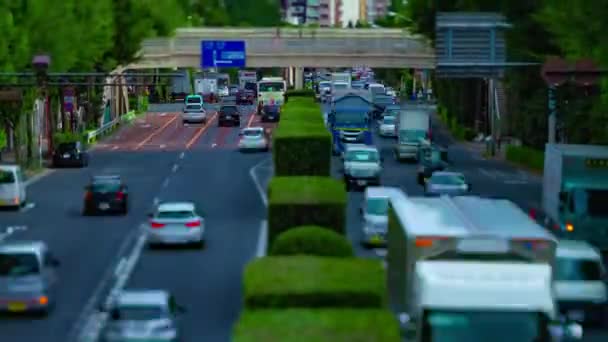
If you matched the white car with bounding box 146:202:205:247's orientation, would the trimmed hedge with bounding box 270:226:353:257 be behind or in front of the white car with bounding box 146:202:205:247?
behind

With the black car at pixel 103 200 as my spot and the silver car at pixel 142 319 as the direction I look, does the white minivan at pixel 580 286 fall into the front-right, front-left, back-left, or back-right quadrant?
front-left

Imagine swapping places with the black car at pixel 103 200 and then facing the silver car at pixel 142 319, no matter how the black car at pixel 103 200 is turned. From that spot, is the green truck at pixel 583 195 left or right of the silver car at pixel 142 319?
left

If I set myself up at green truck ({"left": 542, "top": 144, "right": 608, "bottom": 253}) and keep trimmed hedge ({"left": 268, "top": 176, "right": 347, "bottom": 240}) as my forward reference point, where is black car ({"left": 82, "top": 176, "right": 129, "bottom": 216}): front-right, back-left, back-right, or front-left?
front-right

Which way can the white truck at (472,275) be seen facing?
toward the camera

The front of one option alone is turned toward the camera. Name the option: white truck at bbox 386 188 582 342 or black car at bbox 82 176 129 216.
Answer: the white truck

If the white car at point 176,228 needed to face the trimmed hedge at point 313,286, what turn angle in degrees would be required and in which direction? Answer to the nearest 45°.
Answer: approximately 180°

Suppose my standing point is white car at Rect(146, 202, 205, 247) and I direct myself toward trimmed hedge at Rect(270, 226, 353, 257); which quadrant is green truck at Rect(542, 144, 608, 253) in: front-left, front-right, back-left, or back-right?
front-left

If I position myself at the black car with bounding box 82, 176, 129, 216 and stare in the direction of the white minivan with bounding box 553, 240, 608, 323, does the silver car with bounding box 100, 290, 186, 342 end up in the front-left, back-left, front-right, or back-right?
front-right

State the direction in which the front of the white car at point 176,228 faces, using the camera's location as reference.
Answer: facing away from the viewer

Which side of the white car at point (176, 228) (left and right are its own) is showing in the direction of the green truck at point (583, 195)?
right

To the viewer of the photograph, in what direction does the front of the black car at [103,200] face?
facing away from the viewer

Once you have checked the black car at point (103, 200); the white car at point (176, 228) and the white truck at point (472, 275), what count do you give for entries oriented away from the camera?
2

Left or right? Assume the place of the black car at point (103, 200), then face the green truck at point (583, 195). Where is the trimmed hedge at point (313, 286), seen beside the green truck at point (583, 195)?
right

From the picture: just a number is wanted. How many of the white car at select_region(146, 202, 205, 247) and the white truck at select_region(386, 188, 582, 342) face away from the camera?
1
